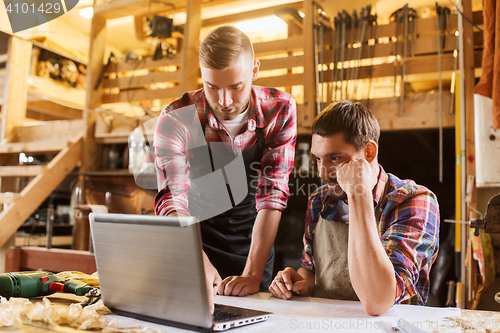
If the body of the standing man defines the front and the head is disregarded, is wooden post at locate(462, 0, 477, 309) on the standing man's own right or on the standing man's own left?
on the standing man's own left

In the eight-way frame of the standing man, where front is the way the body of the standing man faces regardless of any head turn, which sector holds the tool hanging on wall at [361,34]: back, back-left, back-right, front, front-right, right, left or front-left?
back-left

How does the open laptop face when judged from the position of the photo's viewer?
facing away from the viewer and to the right of the viewer

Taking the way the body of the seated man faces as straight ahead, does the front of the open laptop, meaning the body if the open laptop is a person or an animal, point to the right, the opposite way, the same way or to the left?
the opposite way

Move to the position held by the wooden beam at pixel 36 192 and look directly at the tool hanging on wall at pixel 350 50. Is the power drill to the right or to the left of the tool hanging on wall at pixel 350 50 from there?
right

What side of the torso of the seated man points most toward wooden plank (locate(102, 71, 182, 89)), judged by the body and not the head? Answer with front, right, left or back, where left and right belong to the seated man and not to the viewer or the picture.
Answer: right

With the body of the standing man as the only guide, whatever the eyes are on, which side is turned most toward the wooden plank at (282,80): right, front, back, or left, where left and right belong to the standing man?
back

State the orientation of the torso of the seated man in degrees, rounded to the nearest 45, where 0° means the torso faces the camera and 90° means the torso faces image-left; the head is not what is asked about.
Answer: approximately 45°

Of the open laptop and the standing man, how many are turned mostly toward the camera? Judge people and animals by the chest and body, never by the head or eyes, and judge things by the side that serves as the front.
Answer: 1

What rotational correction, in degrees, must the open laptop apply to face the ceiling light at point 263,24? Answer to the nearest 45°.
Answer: approximately 45° to its left

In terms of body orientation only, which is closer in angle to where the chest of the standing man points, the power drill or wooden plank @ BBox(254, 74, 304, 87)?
the power drill

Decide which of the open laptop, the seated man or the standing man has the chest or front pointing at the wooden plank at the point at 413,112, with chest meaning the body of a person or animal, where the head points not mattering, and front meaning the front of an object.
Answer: the open laptop

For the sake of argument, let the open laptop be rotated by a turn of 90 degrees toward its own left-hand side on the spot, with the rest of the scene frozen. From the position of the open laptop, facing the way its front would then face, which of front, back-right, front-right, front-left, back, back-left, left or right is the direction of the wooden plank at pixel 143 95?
front-right

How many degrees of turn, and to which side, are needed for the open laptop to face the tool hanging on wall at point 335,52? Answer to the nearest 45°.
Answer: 0° — it already faces it

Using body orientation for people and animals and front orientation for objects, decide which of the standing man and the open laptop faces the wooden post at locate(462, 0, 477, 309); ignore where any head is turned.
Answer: the open laptop

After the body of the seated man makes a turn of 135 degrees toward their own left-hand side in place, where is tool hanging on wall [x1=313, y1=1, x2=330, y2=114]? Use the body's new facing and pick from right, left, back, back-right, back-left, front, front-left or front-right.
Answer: left
